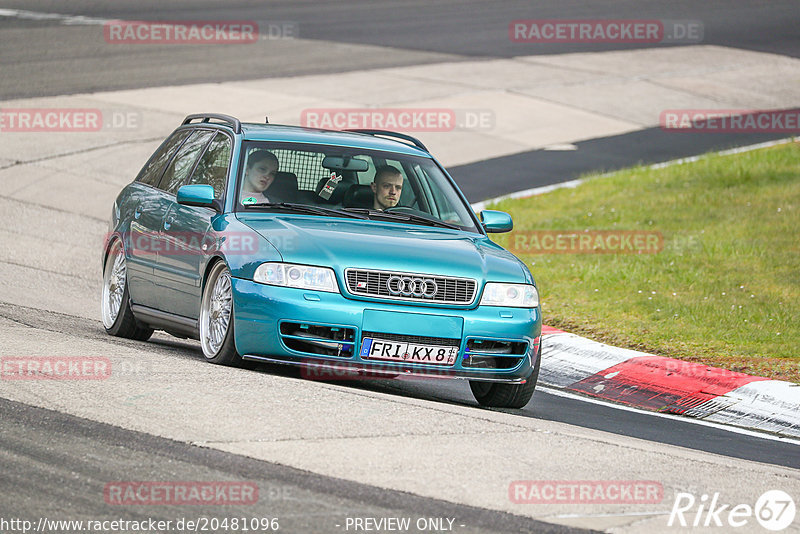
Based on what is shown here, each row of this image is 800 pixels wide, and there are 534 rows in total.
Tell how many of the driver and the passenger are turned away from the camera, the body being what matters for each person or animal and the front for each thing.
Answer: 0
